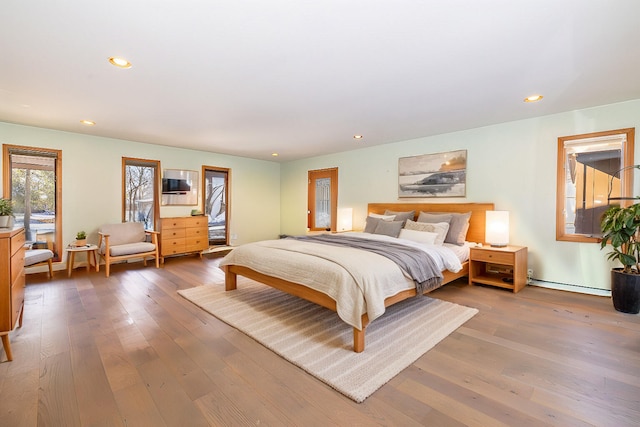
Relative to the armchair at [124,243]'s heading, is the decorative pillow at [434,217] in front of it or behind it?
in front

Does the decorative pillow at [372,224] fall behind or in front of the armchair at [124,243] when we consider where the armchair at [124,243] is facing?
in front

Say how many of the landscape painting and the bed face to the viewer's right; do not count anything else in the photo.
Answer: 0

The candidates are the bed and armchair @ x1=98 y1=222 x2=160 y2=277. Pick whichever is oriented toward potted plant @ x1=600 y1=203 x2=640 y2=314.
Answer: the armchair

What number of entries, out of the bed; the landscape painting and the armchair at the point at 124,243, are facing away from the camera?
0

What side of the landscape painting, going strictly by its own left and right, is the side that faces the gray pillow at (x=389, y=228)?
front

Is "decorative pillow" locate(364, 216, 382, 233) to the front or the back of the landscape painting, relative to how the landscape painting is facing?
to the front

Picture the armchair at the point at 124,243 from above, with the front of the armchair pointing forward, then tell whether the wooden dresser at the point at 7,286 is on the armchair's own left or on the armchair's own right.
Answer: on the armchair's own right

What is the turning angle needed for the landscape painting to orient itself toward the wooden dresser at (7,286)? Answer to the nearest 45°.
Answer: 0° — it already faces it

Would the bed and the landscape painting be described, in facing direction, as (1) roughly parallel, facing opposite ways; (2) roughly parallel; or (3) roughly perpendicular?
roughly parallel

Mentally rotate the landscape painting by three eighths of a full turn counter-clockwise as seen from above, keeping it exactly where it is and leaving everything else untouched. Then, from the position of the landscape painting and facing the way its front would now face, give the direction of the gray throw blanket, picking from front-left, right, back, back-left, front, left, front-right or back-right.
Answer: right

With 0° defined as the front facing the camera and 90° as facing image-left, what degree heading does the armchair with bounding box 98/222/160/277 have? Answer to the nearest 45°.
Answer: approximately 315°

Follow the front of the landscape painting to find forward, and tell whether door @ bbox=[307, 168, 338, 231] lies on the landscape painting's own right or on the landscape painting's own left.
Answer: on the landscape painting's own right
